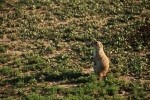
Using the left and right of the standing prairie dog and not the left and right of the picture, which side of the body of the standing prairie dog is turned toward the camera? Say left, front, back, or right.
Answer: left
